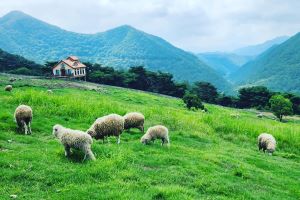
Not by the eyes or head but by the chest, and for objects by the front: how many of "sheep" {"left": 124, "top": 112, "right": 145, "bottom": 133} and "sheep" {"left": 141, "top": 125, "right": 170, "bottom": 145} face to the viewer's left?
2

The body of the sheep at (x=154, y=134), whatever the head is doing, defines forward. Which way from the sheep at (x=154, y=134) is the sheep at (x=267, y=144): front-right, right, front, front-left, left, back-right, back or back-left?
back-right

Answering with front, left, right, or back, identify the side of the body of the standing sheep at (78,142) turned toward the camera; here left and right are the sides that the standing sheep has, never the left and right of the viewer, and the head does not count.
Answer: left

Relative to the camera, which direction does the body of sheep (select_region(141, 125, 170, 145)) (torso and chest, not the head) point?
to the viewer's left

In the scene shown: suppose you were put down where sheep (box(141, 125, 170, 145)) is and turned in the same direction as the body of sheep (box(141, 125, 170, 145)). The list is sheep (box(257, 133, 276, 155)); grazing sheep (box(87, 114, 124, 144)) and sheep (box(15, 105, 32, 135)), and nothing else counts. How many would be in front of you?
2

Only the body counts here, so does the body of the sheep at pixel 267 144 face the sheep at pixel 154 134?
no

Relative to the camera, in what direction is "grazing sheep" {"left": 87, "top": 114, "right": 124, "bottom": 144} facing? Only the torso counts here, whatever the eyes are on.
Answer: to the viewer's left

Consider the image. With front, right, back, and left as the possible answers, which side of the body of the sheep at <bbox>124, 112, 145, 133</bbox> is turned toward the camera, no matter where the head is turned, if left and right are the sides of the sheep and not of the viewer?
left

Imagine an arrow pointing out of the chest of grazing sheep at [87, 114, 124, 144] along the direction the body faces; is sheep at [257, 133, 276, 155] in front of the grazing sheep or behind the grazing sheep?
behind

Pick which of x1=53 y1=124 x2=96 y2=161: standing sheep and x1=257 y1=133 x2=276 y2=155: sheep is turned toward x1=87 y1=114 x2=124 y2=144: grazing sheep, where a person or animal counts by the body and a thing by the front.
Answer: the sheep
